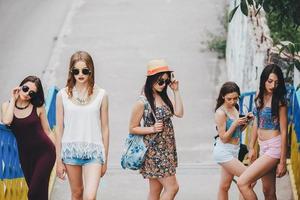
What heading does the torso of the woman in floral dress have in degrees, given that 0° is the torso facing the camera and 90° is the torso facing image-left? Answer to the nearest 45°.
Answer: approximately 315°

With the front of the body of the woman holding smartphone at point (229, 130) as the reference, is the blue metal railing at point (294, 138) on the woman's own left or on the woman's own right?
on the woman's own left

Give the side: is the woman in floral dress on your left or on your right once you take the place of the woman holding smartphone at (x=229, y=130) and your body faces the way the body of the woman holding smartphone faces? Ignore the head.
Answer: on your right

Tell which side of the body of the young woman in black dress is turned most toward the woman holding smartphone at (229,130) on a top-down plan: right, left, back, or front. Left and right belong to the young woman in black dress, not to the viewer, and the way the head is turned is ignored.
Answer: left

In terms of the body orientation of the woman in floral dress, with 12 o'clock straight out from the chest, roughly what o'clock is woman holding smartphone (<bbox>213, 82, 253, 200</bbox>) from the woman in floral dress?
The woman holding smartphone is roughly at 10 o'clock from the woman in floral dress.

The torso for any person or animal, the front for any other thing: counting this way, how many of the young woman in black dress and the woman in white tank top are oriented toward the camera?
2

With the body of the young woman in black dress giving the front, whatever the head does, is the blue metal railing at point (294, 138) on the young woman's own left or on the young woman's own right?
on the young woman's own left
